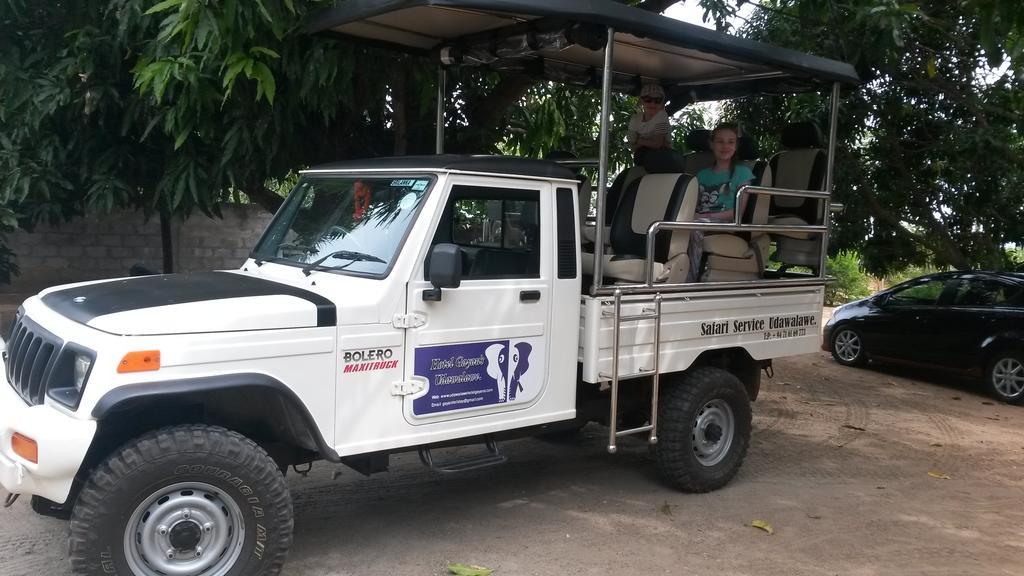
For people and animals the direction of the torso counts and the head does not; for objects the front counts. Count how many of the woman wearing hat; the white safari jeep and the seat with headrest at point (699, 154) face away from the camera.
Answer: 0

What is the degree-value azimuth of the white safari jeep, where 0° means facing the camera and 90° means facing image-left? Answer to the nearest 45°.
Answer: approximately 45°

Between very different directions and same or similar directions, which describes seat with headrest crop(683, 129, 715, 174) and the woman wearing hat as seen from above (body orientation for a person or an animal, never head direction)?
same or similar directions

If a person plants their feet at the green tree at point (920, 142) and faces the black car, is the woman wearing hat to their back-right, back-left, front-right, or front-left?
front-right

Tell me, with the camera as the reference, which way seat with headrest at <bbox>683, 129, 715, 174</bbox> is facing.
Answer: facing the viewer and to the left of the viewer

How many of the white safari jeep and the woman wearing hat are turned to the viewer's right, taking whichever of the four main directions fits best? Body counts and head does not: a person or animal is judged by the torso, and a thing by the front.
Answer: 0

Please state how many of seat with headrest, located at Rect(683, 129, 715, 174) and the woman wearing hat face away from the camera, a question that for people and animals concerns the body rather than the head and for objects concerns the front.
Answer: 0

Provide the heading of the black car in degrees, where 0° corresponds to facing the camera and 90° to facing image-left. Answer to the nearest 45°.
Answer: approximately 135°

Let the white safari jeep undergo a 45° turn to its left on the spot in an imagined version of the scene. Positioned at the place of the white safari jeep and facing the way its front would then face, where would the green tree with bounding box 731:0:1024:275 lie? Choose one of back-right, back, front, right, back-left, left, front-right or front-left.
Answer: back-left

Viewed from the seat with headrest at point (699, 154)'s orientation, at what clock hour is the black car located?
The black car is roughly at 6 o'clock from the seat with headrest.
